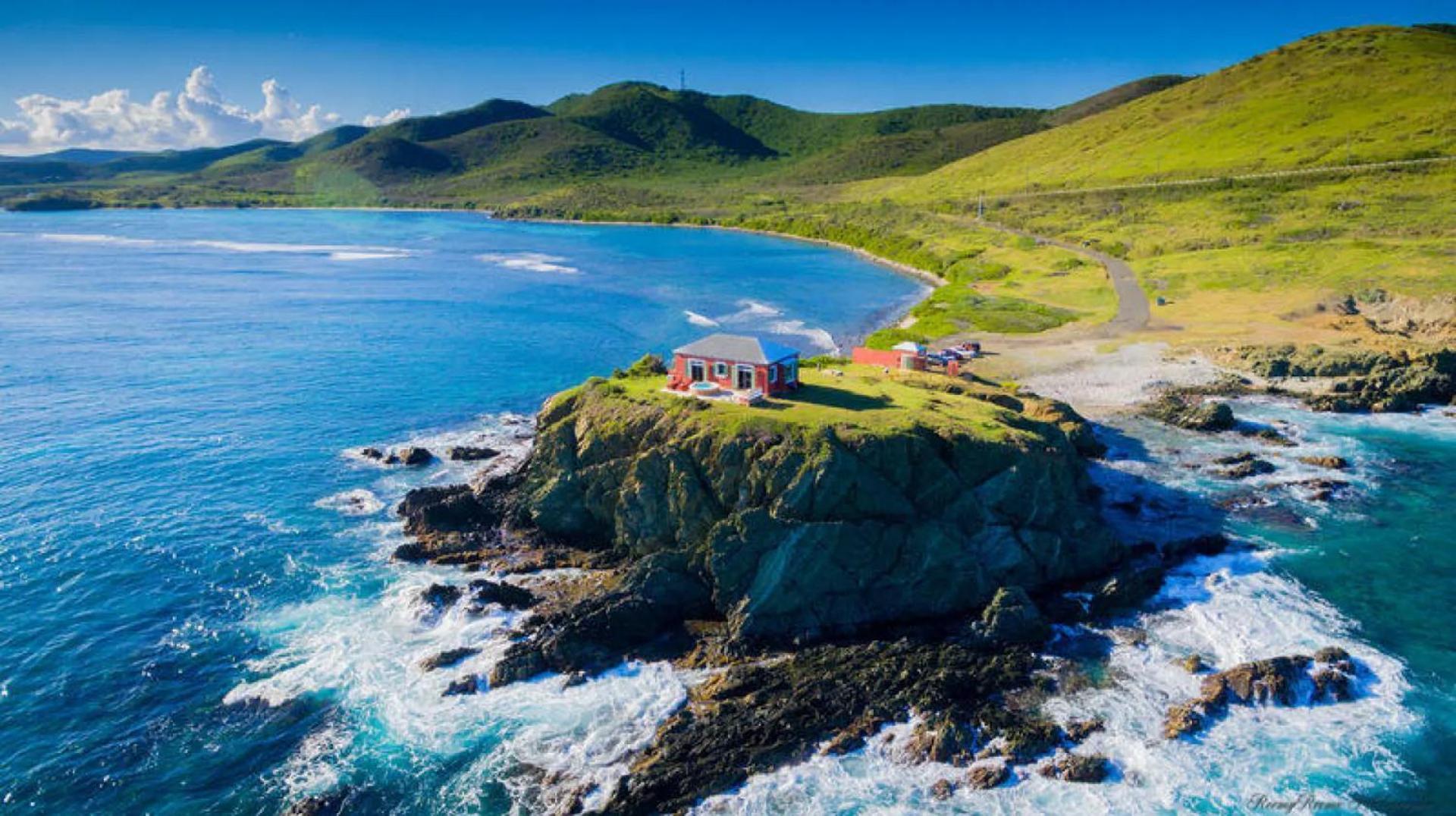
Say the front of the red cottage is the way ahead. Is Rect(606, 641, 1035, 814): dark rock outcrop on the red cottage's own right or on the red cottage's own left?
on the red cottage's own left

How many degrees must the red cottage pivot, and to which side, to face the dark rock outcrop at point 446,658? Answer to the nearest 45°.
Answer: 0° — it already faces it

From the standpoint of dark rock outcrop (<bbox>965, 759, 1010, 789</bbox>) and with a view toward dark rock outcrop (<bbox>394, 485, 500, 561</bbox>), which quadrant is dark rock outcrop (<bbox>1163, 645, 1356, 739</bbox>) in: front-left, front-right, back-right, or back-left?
back-right

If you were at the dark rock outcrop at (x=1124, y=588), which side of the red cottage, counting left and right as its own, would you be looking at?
left

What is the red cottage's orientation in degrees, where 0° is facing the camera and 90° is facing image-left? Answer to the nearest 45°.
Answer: approximately 45°

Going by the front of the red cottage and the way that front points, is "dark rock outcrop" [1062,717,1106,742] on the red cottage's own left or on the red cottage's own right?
on the red cottage's own left

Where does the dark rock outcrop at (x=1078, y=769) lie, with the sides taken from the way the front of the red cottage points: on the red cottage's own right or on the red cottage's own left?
on the red cottage's own left
